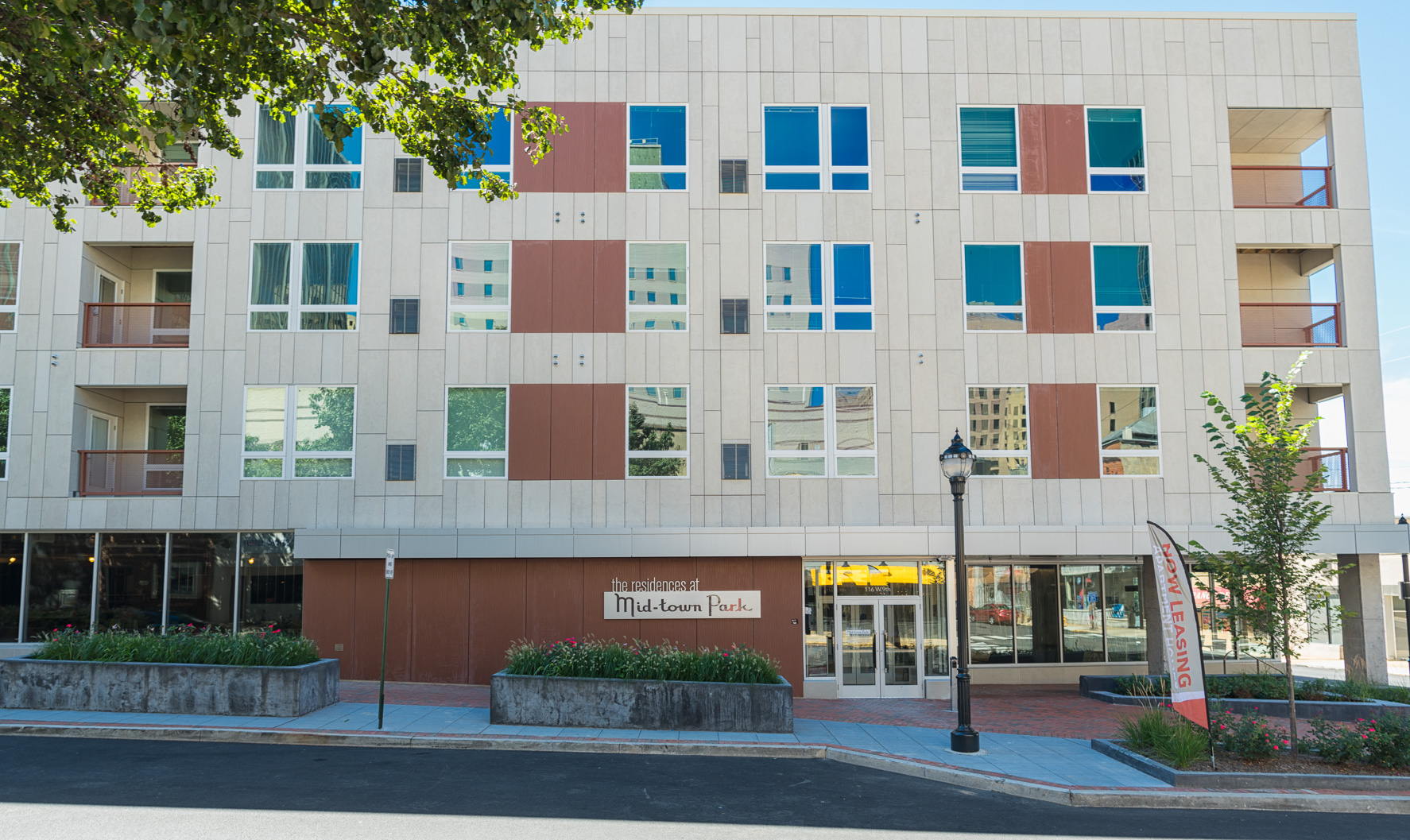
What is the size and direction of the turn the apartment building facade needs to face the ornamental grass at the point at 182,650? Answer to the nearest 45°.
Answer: approximately 45° to its right

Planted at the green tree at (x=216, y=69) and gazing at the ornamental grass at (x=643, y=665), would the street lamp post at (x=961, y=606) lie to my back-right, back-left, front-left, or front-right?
front-right

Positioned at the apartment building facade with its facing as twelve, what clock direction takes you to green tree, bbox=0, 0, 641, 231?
The green tree is roughly at 1 o'clock from the apartment building facade.

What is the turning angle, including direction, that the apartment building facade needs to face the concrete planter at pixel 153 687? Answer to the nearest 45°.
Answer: approximately 45° to its right

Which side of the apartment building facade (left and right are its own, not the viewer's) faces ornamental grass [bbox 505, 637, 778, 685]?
front

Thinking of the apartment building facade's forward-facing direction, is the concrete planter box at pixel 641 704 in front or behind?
in front

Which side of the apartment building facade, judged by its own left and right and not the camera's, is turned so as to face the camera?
front

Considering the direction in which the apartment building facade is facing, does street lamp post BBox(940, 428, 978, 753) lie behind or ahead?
ahead
